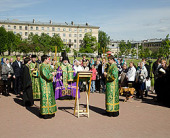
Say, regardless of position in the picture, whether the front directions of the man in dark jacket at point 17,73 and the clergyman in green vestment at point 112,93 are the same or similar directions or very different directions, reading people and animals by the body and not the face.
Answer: very different directions

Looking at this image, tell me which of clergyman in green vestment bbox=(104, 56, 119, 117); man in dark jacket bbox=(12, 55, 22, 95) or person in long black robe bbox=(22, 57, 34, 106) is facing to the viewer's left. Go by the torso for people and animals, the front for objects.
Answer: the clergyman in green vestment

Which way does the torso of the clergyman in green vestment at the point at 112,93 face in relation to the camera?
to the viewer's left

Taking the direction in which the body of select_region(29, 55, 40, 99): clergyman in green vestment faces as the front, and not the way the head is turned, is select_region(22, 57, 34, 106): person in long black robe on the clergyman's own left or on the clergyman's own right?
on the clergyman's own right

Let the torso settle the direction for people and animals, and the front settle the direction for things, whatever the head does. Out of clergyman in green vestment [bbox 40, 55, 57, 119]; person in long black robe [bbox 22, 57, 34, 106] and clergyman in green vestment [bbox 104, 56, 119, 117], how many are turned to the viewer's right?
2

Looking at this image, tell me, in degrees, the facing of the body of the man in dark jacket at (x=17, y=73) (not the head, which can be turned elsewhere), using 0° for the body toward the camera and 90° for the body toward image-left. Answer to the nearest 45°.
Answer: approximately 315°

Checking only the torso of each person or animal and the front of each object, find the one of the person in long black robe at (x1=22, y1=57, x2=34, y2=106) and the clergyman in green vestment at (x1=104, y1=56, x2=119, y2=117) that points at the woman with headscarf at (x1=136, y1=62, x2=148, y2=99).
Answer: the person in long black robe at (x1=22, y1=57, x2=34, y2=106)

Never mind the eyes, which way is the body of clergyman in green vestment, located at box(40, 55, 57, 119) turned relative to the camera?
to the viewer's right
